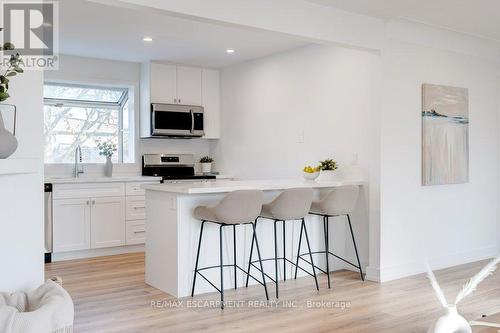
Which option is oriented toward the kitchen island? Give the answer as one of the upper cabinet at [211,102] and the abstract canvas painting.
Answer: the upper cabinet

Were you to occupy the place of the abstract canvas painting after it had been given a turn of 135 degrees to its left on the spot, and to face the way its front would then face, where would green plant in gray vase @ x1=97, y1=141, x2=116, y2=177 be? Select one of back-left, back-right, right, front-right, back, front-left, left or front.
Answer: left

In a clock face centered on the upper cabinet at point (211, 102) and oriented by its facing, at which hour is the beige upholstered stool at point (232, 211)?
The beige upholstered stool is roughly at 12 o'clock from the upper cabinet.

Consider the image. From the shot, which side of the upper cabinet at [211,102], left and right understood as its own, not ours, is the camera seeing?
front

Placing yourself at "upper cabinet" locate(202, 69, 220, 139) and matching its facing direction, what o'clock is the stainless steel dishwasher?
The stainless steel dishwasher is roughly at 2 o'clock from the upper cabinet.

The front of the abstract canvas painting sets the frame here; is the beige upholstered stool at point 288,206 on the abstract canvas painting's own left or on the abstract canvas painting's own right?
on the abstract canvas painting's own right

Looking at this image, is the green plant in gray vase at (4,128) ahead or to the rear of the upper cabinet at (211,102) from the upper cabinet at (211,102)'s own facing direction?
ahead

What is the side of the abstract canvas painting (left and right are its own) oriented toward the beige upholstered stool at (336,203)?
right

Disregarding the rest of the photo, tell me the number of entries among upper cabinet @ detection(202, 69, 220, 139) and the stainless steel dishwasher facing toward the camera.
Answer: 2

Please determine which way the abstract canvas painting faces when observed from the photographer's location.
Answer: facing the viewer and to the right of the viewer

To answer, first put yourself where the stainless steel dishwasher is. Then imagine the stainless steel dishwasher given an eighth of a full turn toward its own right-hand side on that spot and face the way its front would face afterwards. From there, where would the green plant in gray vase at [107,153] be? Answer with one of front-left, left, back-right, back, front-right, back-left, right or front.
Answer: back

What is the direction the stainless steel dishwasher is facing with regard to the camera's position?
facing the viewer

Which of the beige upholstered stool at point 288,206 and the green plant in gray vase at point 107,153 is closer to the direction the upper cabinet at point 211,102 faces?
the beige upholstered stool
